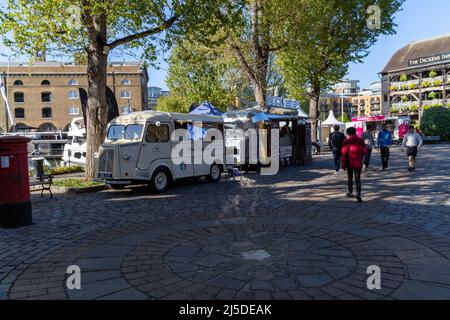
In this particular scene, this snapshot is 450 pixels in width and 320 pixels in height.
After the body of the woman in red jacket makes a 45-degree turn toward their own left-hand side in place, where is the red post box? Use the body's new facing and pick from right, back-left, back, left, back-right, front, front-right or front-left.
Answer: left

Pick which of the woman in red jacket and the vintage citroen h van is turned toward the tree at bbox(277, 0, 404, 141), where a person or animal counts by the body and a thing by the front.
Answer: the woman in red jacket

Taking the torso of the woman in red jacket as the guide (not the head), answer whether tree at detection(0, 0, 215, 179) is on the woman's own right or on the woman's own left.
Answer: on the woman's own left

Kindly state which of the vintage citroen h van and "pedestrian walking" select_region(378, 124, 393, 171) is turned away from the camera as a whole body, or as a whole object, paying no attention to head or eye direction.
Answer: the pedestrian walking

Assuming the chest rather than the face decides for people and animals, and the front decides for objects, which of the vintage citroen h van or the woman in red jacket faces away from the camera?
the woman in red jacket

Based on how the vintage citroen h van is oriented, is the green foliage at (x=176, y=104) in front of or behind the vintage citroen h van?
behind

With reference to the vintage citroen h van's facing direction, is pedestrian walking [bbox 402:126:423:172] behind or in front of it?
behind

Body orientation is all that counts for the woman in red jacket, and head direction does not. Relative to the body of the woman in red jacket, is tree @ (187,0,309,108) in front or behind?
in front
